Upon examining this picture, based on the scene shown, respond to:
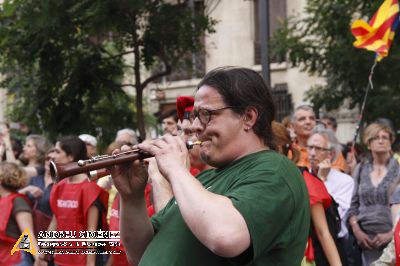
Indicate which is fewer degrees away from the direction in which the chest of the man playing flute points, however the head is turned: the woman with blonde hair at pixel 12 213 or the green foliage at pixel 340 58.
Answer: the woman with blonde hair

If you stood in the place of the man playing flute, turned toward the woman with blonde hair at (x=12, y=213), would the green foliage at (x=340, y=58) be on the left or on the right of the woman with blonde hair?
right

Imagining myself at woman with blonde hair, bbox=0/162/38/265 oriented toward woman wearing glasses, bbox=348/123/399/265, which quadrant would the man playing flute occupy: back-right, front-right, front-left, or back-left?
front-right

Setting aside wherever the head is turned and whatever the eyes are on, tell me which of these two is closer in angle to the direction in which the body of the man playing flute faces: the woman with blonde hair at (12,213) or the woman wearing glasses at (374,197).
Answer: the woman with blonde hair

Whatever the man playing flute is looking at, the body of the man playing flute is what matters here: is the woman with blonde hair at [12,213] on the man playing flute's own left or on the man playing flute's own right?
on the man playing flute's own right

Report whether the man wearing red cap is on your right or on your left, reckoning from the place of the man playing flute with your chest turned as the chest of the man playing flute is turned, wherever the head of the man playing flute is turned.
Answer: on your right
